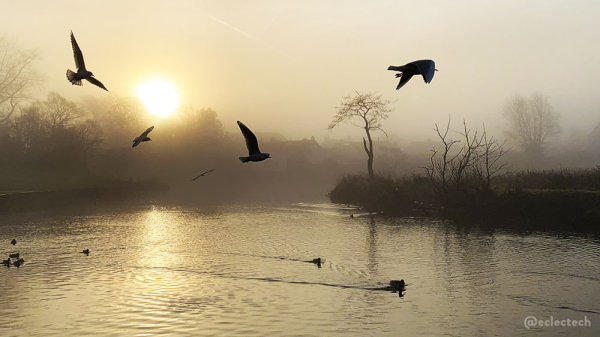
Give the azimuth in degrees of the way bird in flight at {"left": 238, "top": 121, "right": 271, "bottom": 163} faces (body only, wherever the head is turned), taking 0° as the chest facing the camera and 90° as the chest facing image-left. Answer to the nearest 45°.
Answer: approximately 270°

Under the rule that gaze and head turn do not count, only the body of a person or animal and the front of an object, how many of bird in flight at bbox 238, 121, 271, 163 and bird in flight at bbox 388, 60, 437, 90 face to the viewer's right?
2

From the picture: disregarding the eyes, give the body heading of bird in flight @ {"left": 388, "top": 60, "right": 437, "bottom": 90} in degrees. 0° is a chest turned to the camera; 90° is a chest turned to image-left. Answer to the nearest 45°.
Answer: approximately 270°

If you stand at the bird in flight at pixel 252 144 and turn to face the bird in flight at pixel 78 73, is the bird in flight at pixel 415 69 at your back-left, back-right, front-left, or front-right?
back-left

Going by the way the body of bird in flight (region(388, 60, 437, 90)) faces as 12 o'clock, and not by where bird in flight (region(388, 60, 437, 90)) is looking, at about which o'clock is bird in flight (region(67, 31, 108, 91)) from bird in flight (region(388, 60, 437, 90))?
bird in flight (region(67, 31, 108, 91)) is roughly at 6 o'clock from bird in flight (region(388, 60, 437, 90)).

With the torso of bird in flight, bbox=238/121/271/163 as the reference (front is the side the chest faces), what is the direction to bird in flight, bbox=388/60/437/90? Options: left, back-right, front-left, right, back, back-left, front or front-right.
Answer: front-right

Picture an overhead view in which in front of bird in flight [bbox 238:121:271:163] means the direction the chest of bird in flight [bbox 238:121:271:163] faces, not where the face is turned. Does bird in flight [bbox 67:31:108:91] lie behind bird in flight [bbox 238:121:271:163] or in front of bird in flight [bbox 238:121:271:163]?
behind
